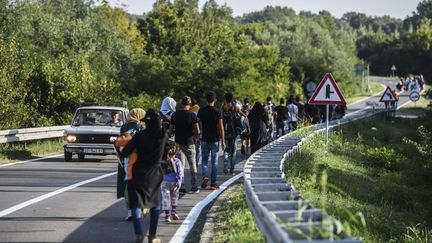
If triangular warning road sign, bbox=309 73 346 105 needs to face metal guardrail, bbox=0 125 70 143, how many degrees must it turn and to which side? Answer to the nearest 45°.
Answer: approximately 90° to its right

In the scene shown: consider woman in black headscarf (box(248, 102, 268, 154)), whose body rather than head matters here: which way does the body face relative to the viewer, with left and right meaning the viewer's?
facing away from the viewer

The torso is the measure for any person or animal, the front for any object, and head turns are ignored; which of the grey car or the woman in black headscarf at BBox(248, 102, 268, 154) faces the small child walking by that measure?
the grey car

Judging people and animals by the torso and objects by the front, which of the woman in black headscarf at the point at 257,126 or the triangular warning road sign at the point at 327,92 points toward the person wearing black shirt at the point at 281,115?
the woman in black headscarf

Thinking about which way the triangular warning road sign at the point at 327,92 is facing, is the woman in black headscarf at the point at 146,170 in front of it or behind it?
in front

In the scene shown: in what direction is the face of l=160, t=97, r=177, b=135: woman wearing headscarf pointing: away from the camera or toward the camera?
away from the camera

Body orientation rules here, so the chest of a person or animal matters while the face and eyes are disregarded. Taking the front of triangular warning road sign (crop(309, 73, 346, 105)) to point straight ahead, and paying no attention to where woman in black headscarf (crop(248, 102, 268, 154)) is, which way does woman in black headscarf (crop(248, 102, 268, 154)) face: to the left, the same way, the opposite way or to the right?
the opposite way

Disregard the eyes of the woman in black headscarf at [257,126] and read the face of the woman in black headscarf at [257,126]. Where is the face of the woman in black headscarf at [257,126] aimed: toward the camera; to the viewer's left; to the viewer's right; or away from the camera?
away from the camera

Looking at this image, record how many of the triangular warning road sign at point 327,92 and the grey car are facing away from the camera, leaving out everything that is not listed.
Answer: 0

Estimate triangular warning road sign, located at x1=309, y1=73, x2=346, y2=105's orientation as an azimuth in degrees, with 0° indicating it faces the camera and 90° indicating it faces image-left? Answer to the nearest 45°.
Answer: approximately 0°

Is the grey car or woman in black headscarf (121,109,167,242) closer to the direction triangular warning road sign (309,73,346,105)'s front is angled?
the woman in black headscarf

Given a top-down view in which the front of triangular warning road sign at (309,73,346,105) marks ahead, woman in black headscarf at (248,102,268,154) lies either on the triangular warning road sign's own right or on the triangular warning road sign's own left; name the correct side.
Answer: on the triangular warning road sign's own right
